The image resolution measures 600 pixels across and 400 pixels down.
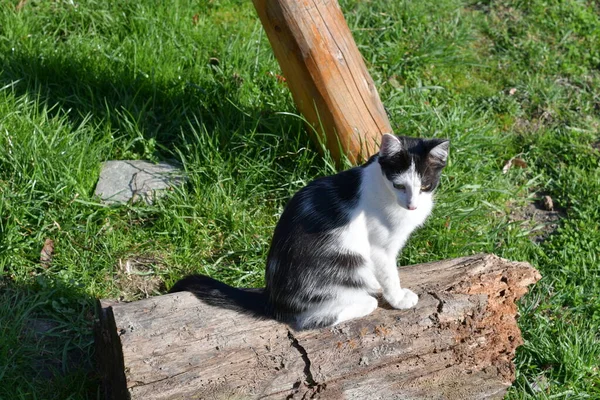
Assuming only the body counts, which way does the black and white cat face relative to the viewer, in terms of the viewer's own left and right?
facing to the right of the viewer

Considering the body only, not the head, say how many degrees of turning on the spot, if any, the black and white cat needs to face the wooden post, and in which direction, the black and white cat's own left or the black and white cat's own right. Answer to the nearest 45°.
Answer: approximately 90° to the black and white cat's own left

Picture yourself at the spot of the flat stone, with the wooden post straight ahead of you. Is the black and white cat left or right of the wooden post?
right

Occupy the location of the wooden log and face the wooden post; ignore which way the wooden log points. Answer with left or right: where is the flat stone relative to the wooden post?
left

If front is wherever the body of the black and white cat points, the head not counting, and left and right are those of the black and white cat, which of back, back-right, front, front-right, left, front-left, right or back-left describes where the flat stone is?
back-left
